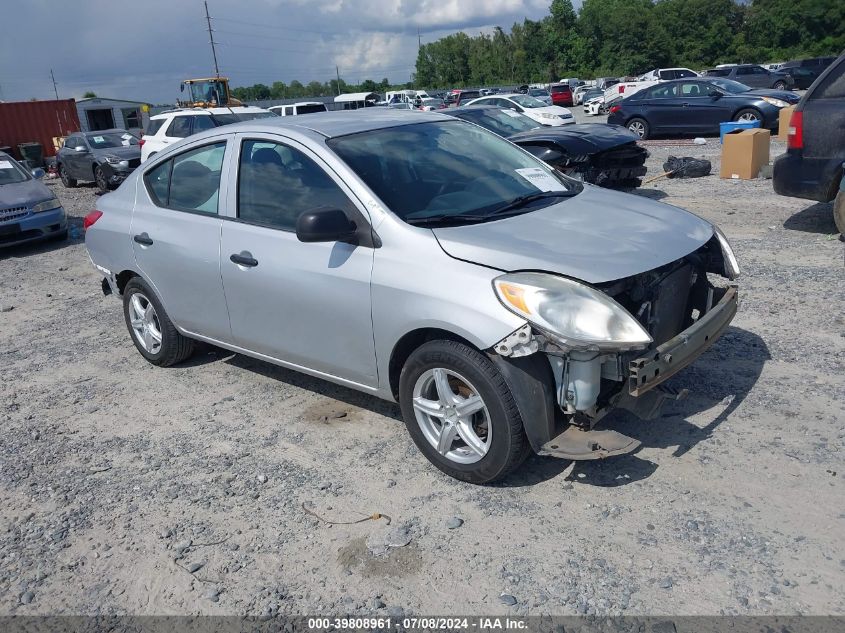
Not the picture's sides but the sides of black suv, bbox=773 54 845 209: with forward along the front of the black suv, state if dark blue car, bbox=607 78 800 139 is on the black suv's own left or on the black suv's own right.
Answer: on the black suv's own left

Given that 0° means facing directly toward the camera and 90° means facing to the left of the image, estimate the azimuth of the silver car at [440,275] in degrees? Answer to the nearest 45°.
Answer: approximately 315°

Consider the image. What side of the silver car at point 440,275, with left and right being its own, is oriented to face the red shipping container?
back

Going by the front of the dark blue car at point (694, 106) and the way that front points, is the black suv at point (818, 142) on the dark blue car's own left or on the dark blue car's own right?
on the dark blue car's own right

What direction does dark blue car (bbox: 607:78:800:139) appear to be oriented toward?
to the viewer's right
